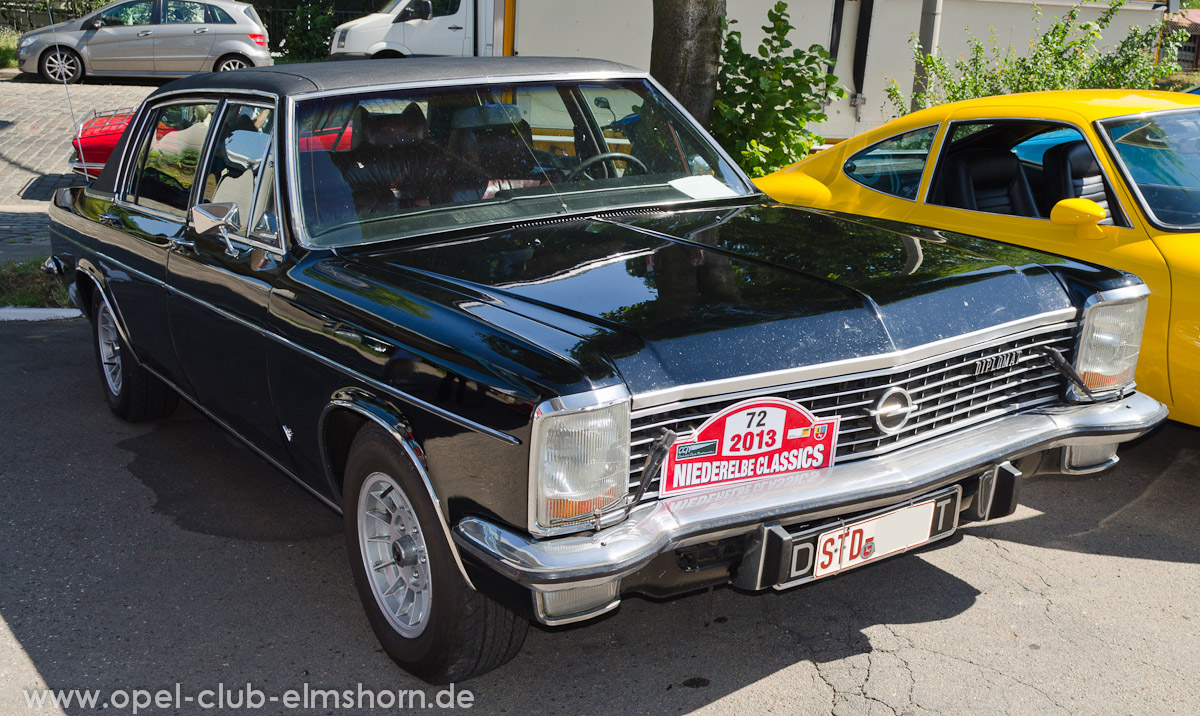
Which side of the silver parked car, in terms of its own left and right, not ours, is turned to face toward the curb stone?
left

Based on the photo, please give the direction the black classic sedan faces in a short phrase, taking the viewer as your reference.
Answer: facing the viewer and to the right of the viewer

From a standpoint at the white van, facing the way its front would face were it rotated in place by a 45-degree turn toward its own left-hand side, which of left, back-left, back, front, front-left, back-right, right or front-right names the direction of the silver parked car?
right

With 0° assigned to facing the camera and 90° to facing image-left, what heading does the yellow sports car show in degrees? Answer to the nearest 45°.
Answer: approximately 315°

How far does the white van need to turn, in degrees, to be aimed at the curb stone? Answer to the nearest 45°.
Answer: approximately 90° to its left

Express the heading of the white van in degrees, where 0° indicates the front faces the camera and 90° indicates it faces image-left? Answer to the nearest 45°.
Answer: approximately 90°

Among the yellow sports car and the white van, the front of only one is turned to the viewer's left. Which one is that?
the white van

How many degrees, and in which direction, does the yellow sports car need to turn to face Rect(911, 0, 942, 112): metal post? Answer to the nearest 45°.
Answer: approximately 135° to its left

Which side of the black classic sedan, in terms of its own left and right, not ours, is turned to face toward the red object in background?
back

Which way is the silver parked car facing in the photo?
to the viewer's left

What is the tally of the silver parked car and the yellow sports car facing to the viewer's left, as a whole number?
1

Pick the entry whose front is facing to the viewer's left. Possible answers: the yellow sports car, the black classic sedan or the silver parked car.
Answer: the silver parked car

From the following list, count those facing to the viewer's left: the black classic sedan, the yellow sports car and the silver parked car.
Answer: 1

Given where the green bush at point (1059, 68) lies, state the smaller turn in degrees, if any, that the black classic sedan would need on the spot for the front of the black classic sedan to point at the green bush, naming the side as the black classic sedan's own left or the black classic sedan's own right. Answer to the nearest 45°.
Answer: approximately 90° to the black classic sedan's own left
